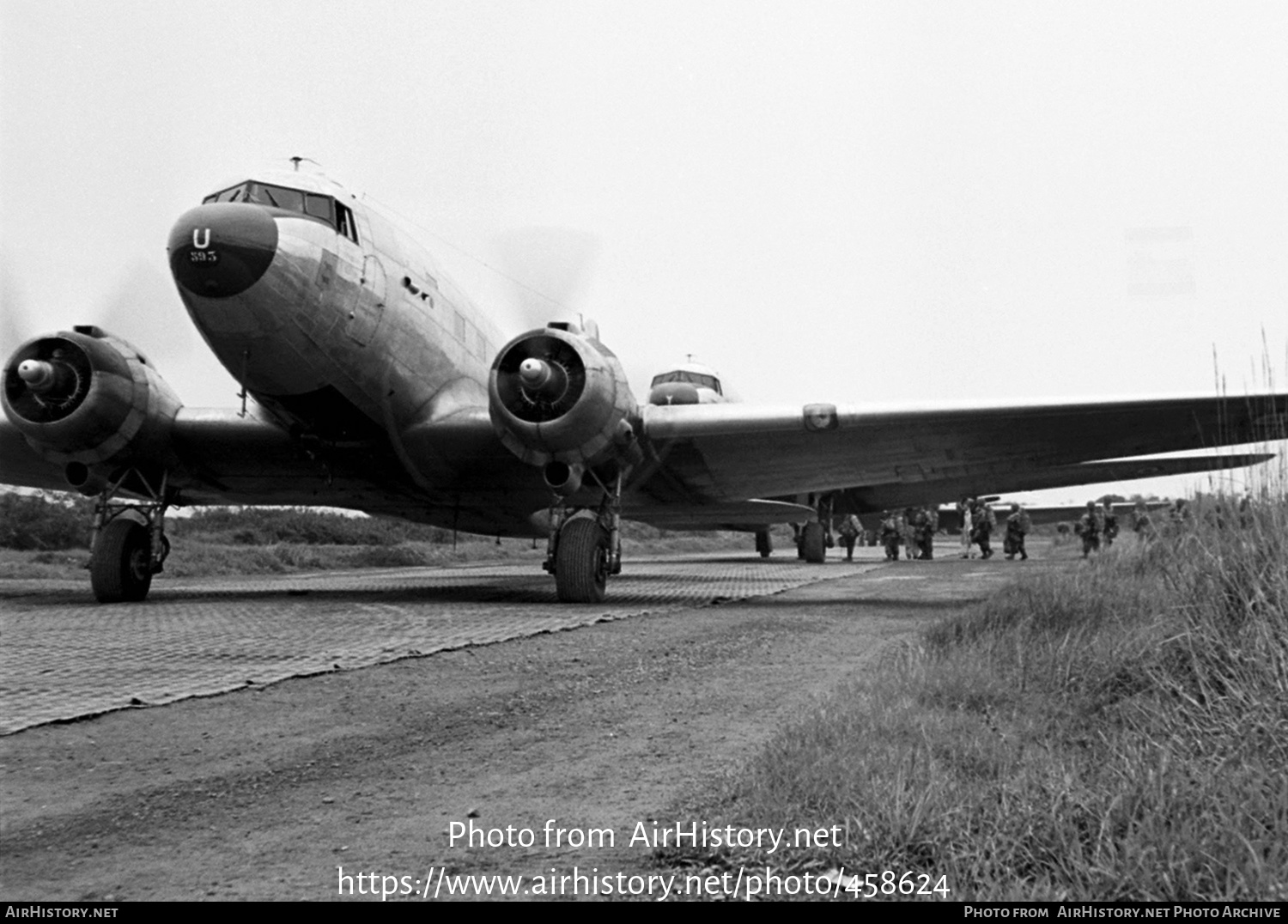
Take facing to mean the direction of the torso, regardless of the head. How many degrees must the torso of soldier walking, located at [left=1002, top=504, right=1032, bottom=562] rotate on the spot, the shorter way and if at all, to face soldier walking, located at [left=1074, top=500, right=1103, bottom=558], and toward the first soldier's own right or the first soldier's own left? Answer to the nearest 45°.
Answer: approximately 180°

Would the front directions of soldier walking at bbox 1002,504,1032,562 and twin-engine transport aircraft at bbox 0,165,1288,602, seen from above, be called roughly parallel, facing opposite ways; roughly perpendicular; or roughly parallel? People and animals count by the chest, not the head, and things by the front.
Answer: roughly perpendicular

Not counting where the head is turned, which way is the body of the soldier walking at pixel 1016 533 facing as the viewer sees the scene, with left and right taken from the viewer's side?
facing to the left of the viewer

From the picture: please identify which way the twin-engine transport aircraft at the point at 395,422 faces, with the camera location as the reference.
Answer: facing the viewer and to the left of the viewer

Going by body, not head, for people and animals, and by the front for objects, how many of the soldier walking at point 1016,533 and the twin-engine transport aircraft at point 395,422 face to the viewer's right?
0

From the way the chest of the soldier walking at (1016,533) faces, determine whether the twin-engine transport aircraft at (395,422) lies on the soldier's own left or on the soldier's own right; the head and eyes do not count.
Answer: on the soldier's own left

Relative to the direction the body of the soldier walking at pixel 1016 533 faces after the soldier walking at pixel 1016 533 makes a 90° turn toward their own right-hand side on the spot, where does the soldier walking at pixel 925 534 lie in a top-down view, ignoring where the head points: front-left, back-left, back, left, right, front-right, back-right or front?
front-left
